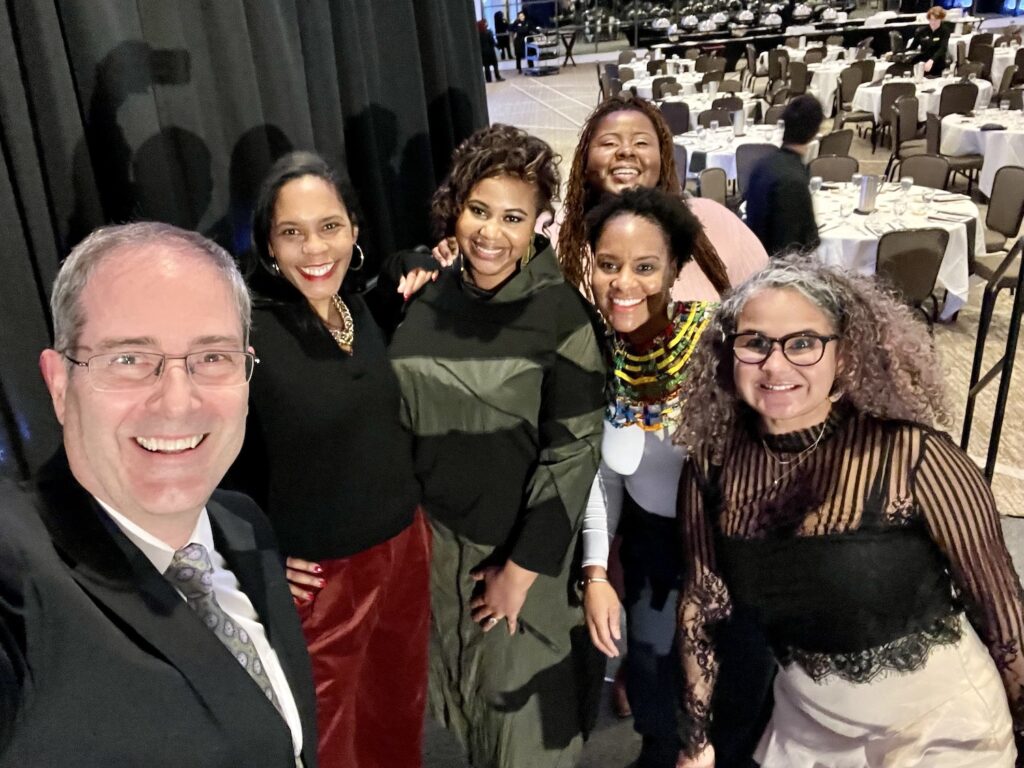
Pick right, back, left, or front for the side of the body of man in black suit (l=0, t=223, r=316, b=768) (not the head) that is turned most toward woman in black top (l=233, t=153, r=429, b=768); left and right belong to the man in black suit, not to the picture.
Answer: left

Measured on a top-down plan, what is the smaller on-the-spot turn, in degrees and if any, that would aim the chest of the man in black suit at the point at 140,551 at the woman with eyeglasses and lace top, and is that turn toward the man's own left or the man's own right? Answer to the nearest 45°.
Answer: approximately 45° to the man's own left

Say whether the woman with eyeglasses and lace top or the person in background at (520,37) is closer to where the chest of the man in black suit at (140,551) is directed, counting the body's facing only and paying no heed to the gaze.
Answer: the woman with eyeglasses and lace top

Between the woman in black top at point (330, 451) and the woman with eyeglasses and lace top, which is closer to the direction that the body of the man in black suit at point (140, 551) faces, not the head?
the woman with eyeglasses and lace top

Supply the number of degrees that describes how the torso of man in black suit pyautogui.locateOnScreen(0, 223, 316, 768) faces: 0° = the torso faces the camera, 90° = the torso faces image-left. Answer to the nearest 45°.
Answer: approximately 315°
